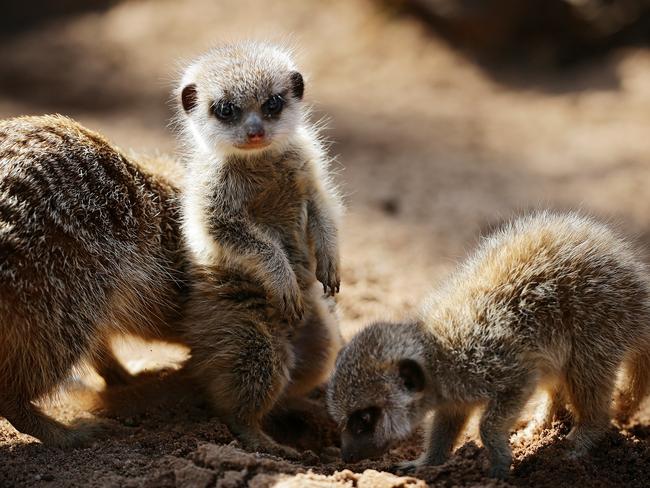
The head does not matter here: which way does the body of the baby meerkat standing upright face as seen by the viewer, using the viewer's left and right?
facing the viewer and to the right of the viewer

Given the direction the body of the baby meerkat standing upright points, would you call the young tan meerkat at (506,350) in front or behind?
in front

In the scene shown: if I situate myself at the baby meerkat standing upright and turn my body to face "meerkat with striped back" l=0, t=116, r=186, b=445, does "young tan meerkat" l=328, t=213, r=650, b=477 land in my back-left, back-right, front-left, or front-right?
back-left

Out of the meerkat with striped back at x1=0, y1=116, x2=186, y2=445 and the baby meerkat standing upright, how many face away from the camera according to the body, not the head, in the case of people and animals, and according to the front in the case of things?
0

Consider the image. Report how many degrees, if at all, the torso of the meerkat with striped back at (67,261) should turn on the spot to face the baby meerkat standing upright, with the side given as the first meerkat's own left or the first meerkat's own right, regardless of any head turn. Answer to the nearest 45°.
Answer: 0° — it already faces it

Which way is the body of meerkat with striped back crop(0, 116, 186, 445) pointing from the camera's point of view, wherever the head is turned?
to the viewer's right

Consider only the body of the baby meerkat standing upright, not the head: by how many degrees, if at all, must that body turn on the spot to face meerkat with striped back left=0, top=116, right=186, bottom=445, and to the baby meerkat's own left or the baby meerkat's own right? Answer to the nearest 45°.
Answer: approximately 135° to the baby meerkat's own right
